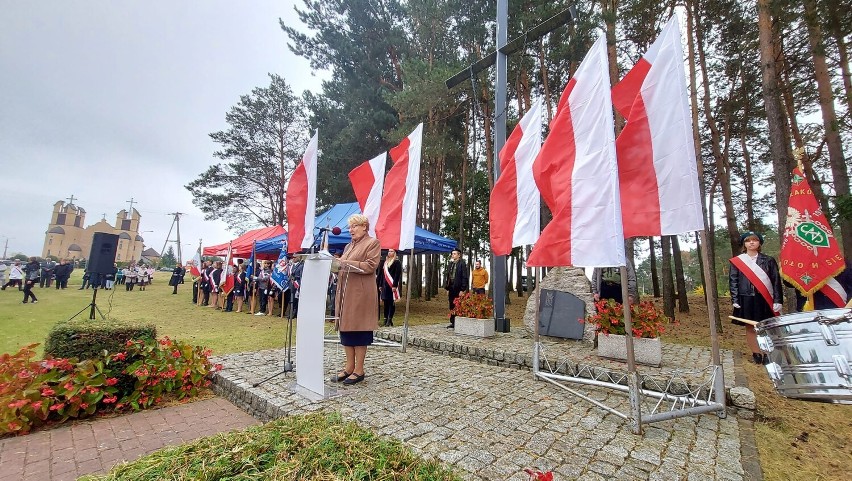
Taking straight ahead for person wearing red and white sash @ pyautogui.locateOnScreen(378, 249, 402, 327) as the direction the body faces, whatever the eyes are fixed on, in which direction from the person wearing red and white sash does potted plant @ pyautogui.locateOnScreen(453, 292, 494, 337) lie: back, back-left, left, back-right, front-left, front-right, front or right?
left

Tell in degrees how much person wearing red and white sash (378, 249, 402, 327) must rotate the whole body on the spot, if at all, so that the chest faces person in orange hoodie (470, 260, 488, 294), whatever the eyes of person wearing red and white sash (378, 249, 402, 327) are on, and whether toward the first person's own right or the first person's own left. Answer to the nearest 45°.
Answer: approximately 135° to the first person's own left

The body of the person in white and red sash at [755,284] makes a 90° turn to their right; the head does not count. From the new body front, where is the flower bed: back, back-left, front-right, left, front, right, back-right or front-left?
front-left

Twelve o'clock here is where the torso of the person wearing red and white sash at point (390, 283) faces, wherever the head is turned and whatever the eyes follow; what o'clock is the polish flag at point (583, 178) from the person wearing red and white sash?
The polish flag is roughly at 10 o'clock from the person wearing red and white sash.

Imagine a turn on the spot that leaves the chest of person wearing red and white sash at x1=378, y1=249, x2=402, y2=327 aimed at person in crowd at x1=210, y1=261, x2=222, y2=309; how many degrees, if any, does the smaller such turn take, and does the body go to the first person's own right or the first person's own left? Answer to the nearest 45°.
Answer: approximately 90° to the first person's own right

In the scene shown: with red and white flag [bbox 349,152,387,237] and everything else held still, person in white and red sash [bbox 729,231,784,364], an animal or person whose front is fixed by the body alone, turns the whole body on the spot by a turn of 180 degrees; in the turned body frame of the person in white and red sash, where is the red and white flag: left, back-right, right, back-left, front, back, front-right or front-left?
back-left

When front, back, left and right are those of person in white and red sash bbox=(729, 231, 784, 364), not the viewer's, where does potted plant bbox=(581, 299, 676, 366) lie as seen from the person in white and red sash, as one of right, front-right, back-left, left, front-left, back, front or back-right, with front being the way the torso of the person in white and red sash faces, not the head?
front-right

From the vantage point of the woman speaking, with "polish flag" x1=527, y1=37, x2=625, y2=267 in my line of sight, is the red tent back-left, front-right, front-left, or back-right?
back-left

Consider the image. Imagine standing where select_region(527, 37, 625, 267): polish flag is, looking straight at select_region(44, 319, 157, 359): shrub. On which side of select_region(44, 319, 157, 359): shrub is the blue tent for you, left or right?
right

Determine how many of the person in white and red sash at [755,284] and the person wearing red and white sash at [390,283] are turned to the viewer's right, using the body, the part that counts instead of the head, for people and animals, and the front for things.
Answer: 0

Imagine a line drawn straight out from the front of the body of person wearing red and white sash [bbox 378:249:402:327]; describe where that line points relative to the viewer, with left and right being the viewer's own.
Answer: facing the viewer and to the left of the viewer

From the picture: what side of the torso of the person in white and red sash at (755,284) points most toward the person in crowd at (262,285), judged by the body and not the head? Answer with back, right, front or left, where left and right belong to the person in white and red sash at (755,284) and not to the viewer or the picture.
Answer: right

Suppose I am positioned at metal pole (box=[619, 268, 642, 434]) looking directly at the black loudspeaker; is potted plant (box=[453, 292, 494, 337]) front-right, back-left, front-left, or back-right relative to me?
front-right

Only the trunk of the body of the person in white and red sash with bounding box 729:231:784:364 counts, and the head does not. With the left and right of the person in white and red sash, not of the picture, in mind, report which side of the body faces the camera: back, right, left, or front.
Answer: front

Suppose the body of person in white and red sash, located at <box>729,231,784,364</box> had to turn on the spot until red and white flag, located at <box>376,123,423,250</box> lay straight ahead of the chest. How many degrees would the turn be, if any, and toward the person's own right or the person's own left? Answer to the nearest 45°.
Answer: approximately 45° to the person's own right
